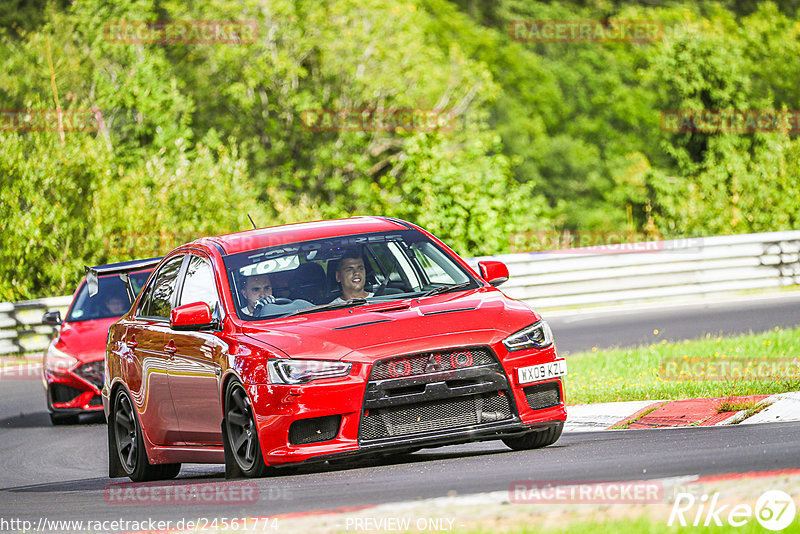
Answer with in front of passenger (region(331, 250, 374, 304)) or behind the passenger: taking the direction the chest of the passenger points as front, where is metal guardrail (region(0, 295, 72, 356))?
behind

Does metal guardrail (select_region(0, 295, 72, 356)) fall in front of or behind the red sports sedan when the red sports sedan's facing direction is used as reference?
behind

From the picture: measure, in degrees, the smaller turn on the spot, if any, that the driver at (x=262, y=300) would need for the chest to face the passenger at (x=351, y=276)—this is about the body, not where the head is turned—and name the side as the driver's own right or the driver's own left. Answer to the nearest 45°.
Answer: approximately 45° to the driver's own left

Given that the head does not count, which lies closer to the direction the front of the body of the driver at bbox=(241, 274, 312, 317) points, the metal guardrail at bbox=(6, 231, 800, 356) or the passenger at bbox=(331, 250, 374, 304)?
the passenger

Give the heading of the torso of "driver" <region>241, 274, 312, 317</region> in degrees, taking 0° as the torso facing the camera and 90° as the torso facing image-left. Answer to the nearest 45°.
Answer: approximately 315°

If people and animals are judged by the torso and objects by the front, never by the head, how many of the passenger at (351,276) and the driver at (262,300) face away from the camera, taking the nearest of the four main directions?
0

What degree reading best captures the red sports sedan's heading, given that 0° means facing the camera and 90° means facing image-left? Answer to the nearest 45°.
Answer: approximately 315°

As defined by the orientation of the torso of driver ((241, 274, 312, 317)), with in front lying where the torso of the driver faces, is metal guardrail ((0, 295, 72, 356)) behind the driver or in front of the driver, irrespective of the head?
behind

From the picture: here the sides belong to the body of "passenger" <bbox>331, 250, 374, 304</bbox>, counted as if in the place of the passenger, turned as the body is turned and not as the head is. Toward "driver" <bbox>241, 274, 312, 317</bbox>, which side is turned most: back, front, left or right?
right

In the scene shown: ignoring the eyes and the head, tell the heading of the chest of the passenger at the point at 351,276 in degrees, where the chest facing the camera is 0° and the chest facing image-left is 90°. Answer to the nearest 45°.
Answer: approximately 315°

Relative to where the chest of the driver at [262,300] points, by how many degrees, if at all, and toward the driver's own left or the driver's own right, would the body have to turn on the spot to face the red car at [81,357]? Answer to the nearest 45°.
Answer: approximately 135° to the driver's own left

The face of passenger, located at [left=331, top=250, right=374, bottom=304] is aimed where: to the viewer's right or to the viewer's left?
to the viewer's right
